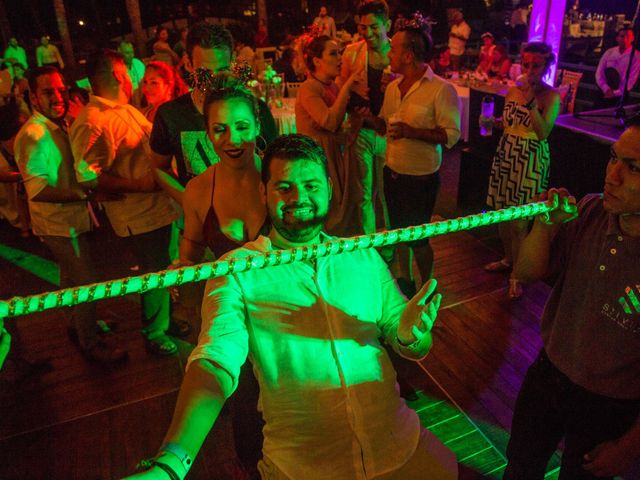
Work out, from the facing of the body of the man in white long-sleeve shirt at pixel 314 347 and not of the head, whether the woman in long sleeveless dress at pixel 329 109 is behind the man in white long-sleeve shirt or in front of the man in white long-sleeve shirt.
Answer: behind

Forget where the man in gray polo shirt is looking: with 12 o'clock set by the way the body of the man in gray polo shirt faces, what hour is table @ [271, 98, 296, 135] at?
The table is roughly at 3 o'clock from the man in gray polo shirt.

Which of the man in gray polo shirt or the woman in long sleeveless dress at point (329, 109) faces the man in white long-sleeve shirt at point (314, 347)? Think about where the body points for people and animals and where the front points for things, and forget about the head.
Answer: the man in gray polo shirt

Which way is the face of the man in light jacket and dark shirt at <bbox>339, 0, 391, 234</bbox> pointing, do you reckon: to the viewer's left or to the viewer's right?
to the viewer's left

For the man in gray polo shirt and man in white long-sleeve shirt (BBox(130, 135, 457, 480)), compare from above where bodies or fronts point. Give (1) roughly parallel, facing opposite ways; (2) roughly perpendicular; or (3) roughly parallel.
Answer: roughly perpendicular

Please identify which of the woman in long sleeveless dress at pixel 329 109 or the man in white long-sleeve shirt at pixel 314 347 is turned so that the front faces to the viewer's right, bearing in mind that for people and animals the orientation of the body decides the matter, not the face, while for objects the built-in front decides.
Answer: the woman in long sleeveless dress

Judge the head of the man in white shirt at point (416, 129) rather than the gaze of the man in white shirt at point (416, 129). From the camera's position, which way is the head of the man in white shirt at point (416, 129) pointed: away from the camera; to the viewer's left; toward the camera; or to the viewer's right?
to the viewer's left

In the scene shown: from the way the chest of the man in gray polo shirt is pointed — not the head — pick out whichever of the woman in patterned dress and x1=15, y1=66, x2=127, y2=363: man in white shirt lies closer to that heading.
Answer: the man in white shirt

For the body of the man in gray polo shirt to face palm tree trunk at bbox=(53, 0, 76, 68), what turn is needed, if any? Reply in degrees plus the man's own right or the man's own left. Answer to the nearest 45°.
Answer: approximately 90° to the man's own right

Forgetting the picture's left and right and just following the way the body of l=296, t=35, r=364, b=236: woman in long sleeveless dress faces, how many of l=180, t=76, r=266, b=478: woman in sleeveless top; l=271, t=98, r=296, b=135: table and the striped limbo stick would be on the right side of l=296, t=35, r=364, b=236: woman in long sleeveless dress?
2
